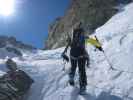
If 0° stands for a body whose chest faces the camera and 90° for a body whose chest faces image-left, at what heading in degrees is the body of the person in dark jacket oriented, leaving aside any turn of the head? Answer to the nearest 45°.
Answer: approximately 180°
